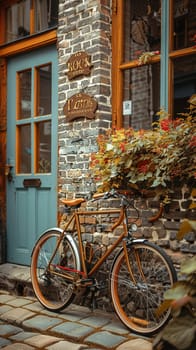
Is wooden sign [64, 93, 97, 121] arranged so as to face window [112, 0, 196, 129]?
no

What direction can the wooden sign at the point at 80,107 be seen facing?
toward the camera

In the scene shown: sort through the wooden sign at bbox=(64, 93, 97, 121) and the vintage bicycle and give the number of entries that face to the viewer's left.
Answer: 0

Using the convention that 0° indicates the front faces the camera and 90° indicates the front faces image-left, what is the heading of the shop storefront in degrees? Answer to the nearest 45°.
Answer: approximately 45°

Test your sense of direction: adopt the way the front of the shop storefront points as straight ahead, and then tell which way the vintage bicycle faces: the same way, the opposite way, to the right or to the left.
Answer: to the left

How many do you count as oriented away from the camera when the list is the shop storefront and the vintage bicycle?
0

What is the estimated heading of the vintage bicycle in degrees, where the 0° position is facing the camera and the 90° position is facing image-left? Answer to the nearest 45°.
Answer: approximately 315°

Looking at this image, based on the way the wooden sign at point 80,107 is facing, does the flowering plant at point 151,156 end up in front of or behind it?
in front
